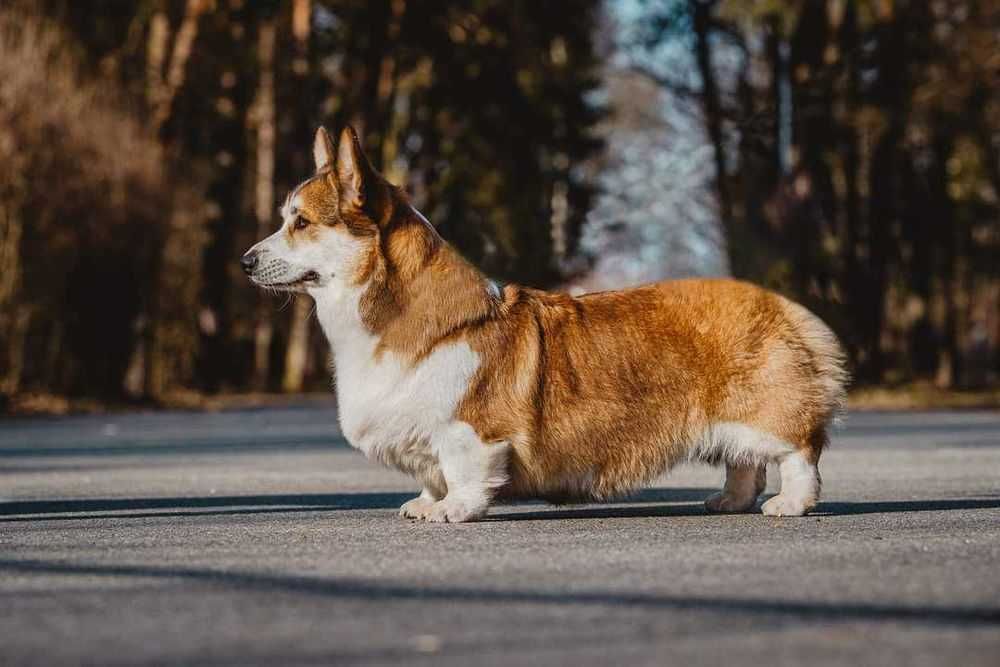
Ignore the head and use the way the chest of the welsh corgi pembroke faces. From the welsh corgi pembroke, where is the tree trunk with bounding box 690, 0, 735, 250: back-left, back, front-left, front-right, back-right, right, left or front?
right

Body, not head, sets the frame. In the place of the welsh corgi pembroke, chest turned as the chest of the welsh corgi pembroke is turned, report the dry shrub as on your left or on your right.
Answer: on your right

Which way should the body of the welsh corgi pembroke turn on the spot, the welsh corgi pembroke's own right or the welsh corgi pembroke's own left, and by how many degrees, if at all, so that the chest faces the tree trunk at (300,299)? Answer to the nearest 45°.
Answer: approximately 90° to the welsh corgi pembroke's own right

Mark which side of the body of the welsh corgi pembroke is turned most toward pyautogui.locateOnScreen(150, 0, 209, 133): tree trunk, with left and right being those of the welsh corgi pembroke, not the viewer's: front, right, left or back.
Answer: right

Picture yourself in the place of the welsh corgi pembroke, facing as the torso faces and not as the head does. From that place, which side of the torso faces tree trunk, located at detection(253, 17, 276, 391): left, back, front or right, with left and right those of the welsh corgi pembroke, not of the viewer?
right

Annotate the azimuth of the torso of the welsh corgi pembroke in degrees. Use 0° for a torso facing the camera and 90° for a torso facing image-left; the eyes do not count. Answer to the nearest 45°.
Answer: approximately 90°

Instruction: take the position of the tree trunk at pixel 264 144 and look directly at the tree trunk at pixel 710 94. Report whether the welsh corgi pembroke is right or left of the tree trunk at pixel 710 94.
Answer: right

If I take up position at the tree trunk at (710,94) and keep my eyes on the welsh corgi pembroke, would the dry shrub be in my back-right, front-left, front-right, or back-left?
front-right
